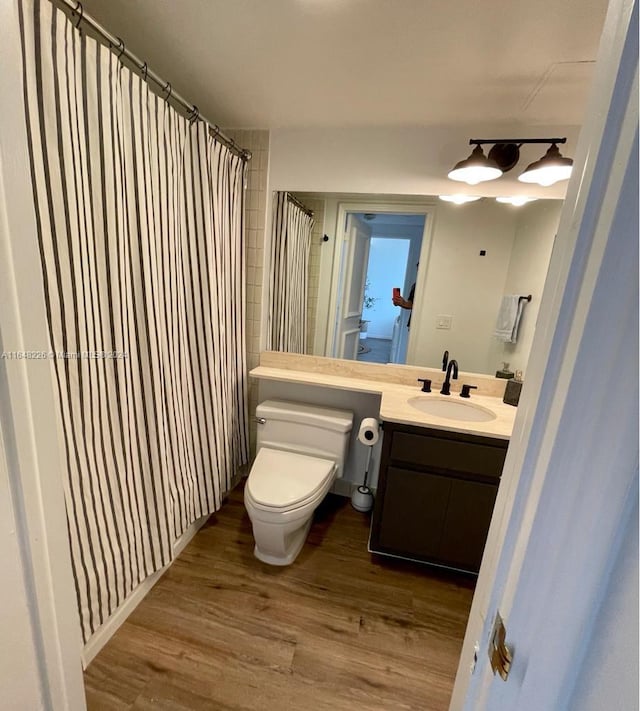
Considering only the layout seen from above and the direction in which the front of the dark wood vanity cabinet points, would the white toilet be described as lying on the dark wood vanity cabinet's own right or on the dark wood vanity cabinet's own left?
on the dark wood vanity cabinet's own right

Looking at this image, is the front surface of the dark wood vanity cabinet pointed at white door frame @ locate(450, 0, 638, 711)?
yes

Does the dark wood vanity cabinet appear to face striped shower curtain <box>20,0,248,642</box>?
no

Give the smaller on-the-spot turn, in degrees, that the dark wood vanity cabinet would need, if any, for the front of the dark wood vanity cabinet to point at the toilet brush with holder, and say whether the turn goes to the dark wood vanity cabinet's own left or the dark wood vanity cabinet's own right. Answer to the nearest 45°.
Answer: approximately 135° to the dark wood vanity cabinet's own right

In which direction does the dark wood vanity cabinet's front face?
toward the camera

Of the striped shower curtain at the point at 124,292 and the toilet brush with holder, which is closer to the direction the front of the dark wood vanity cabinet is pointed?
the striped shower curtain

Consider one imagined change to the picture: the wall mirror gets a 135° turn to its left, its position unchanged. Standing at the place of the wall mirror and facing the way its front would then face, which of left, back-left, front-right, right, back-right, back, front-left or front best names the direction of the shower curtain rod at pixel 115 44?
back

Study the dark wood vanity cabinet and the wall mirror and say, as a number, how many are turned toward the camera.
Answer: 2

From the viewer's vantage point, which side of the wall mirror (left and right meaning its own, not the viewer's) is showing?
front

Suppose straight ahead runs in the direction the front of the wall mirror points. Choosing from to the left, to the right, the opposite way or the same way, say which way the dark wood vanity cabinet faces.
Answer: the same way
